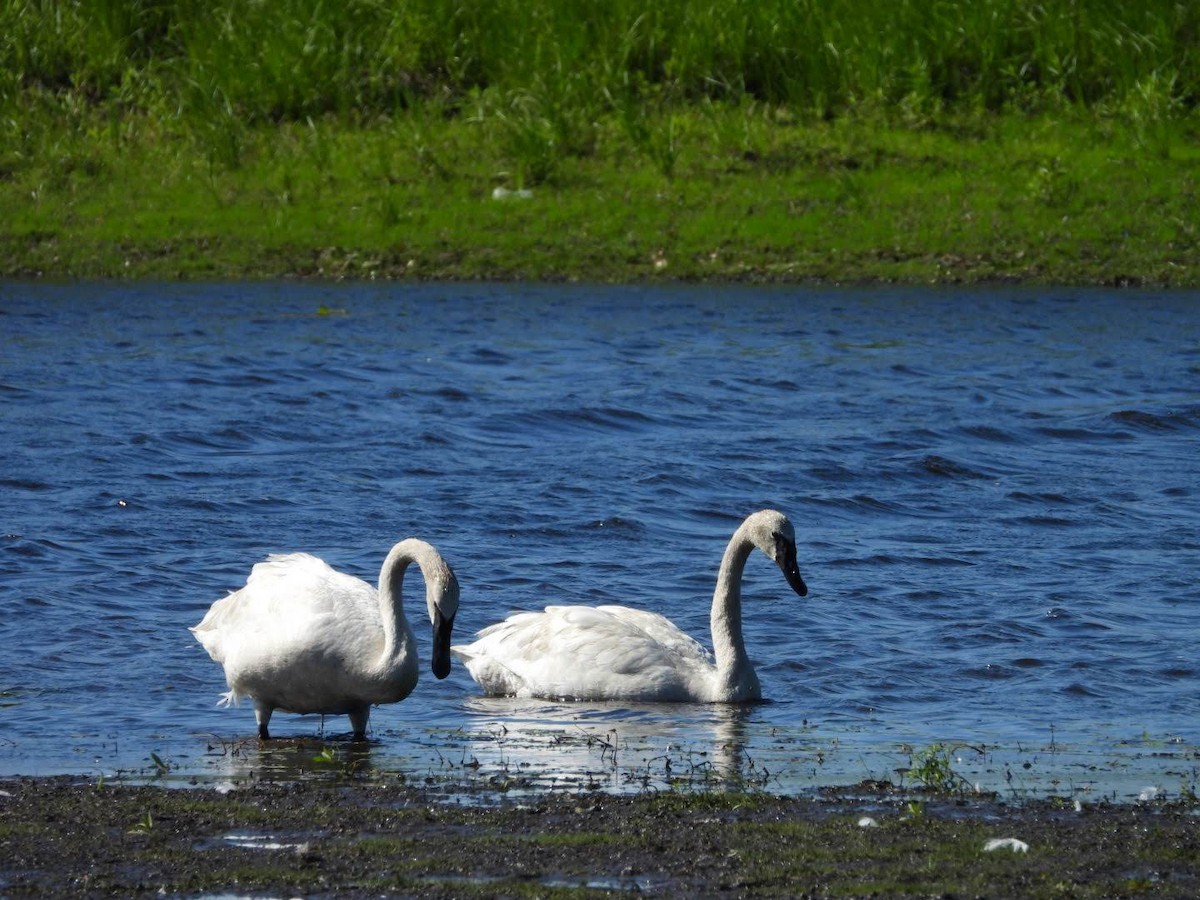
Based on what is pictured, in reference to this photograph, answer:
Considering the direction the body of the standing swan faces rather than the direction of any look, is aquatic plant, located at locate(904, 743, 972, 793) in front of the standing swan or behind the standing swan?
in front

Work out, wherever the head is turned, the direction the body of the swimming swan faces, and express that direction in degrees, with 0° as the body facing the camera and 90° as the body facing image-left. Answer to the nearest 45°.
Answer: approximately 270°

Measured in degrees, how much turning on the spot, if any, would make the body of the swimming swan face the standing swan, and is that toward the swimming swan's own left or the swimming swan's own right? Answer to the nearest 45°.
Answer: approximately 135° to the swimming swan's own right

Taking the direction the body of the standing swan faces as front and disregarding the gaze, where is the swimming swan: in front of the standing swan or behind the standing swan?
in front

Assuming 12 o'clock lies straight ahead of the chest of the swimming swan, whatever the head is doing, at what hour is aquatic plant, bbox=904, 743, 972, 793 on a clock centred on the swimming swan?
The aquatic plant is roughly at 2 o'clock from the swimming swan.

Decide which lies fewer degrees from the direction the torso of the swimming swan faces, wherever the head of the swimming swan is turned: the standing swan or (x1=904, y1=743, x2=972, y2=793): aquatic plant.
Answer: the aquatic plant

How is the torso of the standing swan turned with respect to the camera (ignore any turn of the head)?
to the viewer's right

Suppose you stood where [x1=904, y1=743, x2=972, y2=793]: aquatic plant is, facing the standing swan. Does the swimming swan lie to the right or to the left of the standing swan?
right

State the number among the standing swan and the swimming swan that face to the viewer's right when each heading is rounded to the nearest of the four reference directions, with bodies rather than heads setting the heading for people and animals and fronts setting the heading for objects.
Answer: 2
